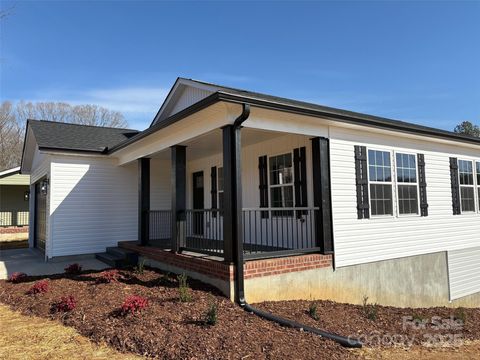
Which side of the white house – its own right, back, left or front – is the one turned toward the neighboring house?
right

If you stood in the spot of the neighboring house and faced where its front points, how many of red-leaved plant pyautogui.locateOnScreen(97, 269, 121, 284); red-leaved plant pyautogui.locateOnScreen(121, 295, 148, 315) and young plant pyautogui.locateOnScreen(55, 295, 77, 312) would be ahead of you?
3

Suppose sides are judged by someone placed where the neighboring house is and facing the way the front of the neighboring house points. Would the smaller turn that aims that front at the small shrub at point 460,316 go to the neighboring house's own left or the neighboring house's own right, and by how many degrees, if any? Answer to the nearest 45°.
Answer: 0° — it already faces it

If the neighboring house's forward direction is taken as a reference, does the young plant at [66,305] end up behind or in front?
in front

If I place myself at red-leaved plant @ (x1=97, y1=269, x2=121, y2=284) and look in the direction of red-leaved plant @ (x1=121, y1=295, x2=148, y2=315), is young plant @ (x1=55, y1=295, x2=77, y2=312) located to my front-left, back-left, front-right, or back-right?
front-right

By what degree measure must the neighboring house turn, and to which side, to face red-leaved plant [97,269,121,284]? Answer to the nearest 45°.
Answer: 0° — it already faces it

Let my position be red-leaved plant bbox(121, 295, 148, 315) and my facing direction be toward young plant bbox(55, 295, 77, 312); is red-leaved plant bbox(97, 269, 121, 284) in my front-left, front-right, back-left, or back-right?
front-right

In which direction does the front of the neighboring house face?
toward the camera

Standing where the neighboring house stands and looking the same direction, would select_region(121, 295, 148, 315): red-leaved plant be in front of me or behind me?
in front

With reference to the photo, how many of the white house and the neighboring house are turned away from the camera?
0

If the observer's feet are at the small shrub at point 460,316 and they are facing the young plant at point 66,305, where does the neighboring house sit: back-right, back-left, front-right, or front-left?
front-right
